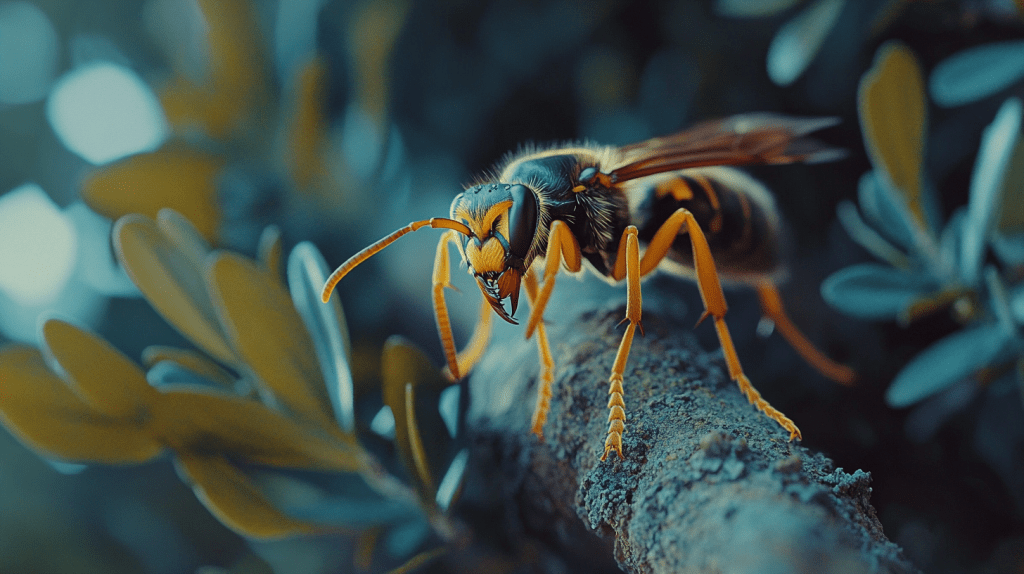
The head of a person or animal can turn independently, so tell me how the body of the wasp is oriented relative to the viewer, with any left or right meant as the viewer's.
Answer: facing the viewer and to the left of the viewer

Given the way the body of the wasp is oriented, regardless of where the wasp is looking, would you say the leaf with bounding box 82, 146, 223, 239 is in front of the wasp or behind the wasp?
in front
